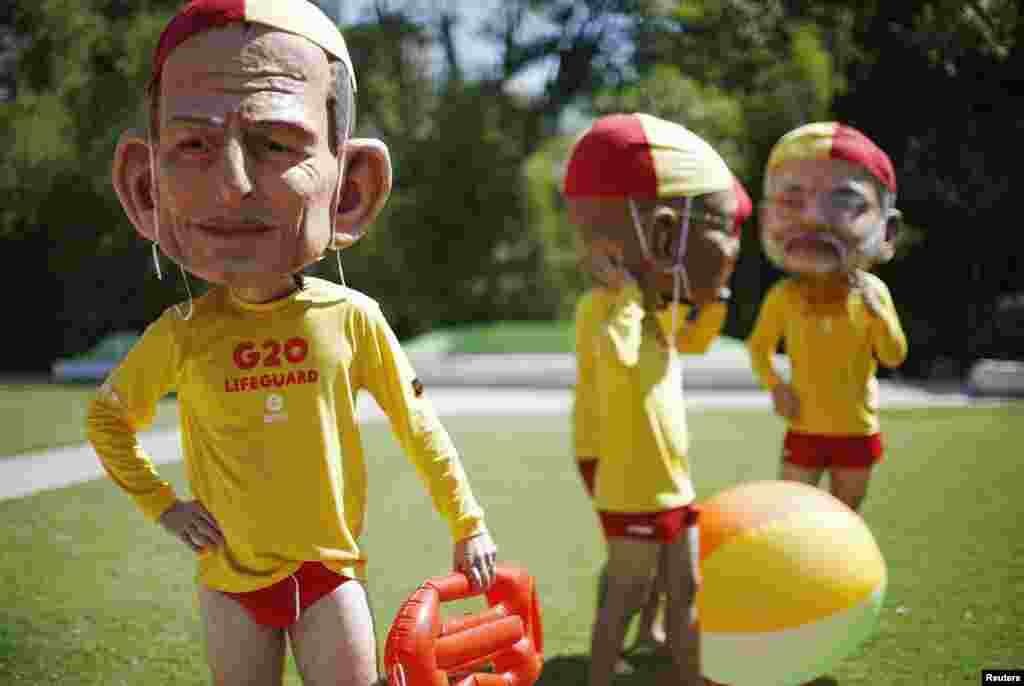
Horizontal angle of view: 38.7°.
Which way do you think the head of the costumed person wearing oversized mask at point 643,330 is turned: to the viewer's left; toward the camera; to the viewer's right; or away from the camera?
to the viewer's right

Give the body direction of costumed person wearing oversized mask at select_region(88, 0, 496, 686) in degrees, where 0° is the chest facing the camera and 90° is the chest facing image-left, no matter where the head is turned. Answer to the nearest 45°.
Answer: approximately 0°

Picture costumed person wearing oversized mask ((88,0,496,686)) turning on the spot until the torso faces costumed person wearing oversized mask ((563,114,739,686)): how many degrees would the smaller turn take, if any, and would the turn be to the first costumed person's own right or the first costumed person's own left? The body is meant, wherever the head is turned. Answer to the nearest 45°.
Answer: approximately 135° to the first costumed person's own left

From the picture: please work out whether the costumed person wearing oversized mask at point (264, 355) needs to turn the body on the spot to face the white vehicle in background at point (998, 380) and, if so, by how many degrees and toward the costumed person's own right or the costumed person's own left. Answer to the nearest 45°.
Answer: approximately 135° to the costumed person's own left

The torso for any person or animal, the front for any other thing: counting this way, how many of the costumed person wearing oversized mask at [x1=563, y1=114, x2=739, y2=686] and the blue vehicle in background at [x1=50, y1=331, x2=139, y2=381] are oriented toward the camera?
0

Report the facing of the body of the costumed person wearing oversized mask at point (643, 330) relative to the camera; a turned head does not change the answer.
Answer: to the viewer's right

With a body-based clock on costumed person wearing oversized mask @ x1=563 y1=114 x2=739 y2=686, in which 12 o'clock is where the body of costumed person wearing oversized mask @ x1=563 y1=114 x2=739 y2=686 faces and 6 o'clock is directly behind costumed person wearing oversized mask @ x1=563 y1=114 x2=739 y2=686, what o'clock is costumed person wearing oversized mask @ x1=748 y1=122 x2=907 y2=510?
costumed person wearing oversized mask @ x1=748 y1=122 x2=907 y2=510 is roughly at 10 o'clock from costumed person wearing oversized mask @ x1=563 y1=114 x2=739 y2=686.

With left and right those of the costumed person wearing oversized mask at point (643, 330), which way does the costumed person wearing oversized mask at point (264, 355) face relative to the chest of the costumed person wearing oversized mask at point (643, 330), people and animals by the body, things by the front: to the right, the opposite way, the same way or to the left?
to the right
